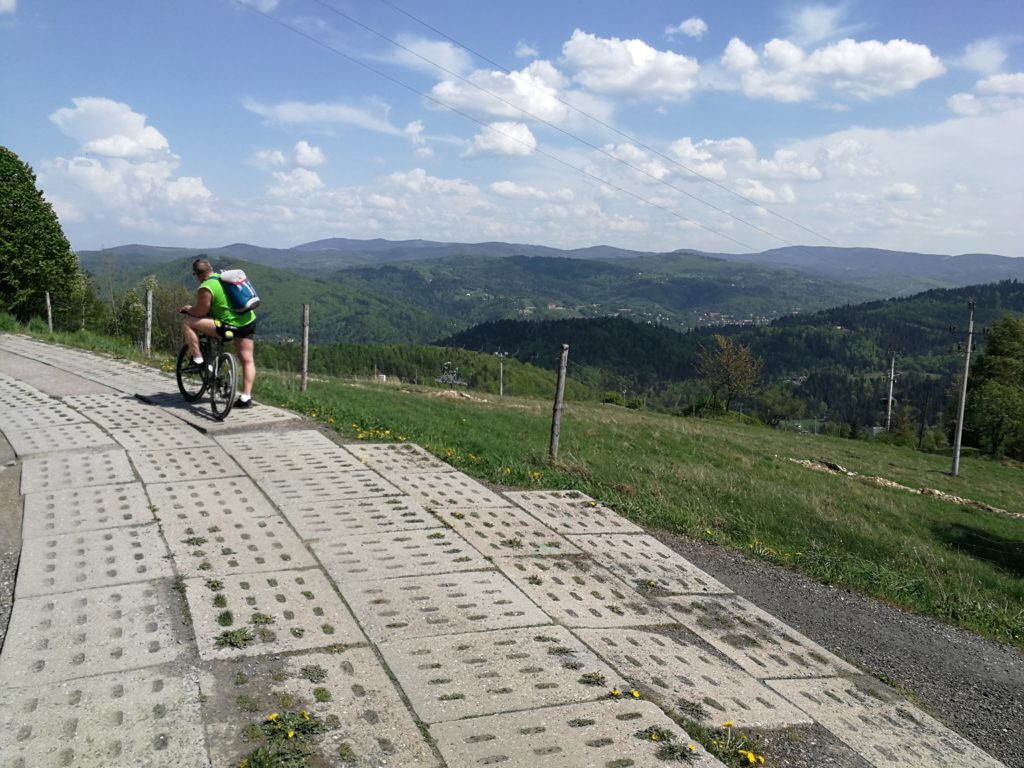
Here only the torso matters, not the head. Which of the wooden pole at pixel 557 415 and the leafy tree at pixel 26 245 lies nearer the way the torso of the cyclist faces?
the leafy tree

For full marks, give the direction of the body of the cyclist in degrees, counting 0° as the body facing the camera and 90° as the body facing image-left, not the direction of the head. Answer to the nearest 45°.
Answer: approximately 135°

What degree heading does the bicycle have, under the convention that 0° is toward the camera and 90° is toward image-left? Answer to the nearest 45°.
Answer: approximately 135°

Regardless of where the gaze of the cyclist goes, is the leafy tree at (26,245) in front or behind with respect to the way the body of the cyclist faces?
in front

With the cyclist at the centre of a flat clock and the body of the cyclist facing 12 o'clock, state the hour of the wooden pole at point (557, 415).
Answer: The wooden pole is roughly at 5 o'clock from the cyclist.

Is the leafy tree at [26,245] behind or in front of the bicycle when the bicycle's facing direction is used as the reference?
in front

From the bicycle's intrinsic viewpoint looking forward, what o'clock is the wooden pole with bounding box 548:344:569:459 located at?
The wooden pole is roughly at 5 o'clock from the bicycle.

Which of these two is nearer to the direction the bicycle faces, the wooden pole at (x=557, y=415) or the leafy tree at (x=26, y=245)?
the leafy tree
